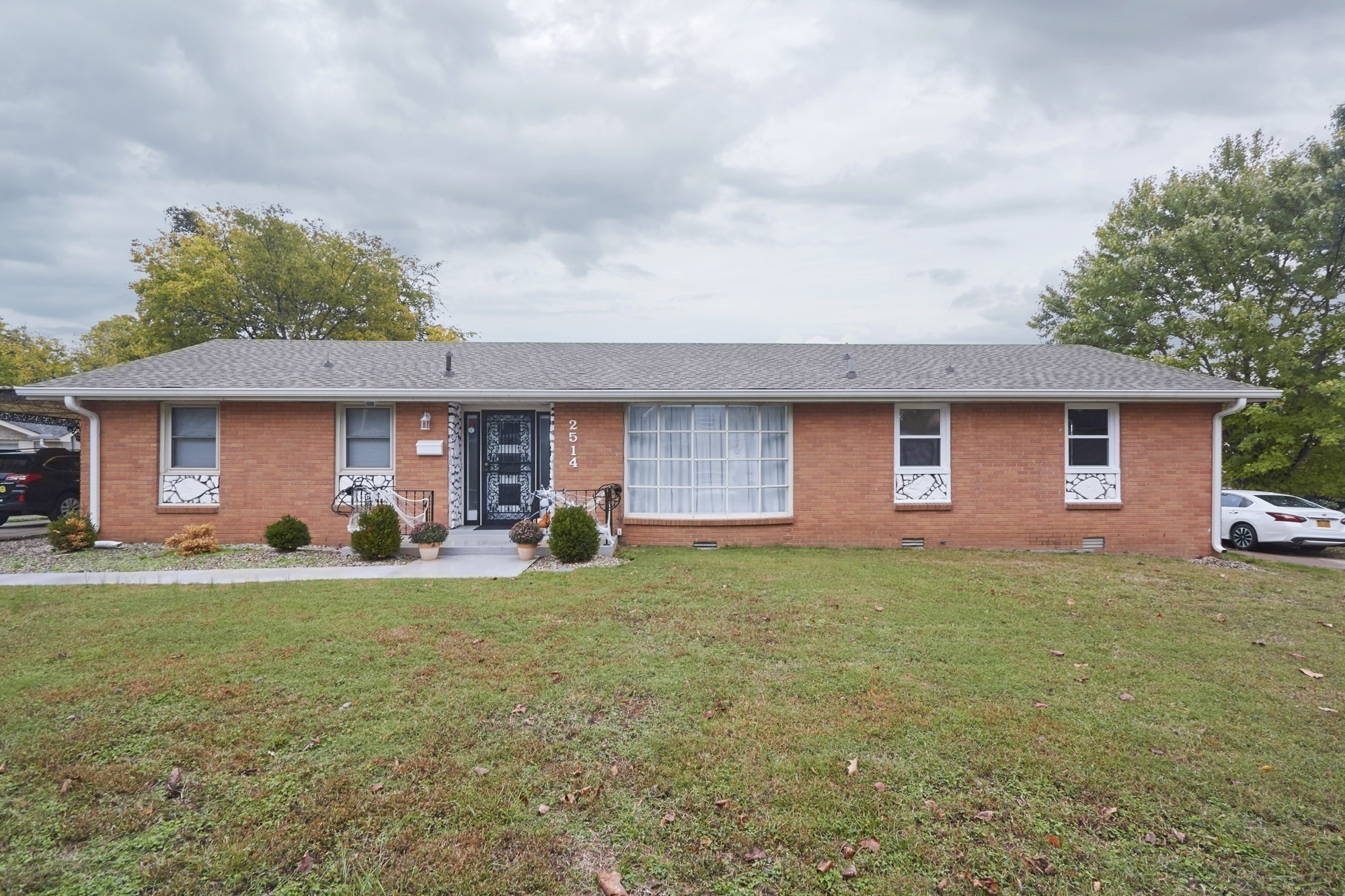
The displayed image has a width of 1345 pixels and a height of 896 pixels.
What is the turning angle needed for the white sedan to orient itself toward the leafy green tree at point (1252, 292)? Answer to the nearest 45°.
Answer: approximately 45° to its right

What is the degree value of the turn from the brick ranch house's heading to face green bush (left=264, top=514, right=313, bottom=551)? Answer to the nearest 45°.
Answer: approximately 90° to its right

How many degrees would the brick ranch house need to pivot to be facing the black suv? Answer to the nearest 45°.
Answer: approximately 90° to its right

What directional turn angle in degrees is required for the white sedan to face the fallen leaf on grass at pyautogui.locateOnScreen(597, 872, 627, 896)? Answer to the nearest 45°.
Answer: approximately 135° to its left

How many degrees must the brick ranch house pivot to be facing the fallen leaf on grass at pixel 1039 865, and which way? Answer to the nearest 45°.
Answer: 0° — it already faces it

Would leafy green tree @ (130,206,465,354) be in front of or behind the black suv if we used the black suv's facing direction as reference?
in front

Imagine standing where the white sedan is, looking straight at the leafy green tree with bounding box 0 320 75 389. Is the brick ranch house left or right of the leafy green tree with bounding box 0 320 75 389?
left

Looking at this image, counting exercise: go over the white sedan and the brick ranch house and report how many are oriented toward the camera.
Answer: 1

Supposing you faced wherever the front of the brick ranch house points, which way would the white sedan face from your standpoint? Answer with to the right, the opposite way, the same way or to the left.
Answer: the opposite way

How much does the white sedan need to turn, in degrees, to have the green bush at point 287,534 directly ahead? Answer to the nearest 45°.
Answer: approximately 90° to its left

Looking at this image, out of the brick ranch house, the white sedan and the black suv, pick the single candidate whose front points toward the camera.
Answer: the brick ranch house

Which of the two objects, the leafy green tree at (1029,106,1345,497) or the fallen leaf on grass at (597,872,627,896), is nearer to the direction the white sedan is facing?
the leafy green tree

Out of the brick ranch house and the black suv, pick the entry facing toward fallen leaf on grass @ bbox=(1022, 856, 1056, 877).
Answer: the brick ranch house

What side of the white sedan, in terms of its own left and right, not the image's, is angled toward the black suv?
left

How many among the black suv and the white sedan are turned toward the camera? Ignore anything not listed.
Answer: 0

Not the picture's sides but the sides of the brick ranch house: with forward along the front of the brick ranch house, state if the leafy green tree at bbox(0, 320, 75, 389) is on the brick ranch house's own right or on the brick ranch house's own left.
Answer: on the brick ranch house's own right
